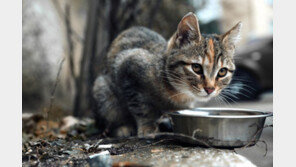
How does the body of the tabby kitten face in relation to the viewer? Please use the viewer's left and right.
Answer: facing the viewer and to the right of the viewer

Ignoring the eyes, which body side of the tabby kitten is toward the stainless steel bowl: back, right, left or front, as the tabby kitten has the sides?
front
